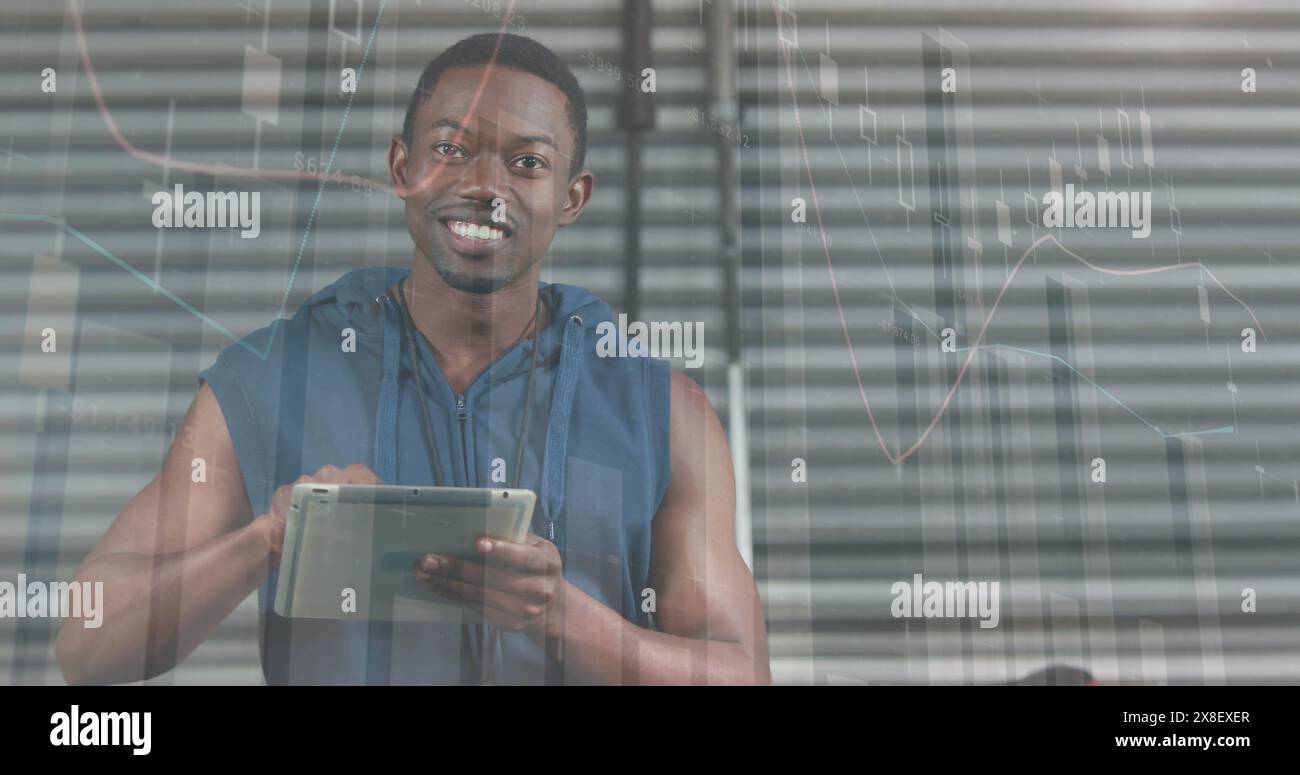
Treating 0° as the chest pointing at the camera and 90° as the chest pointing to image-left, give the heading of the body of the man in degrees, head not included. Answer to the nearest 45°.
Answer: approximately 0°
